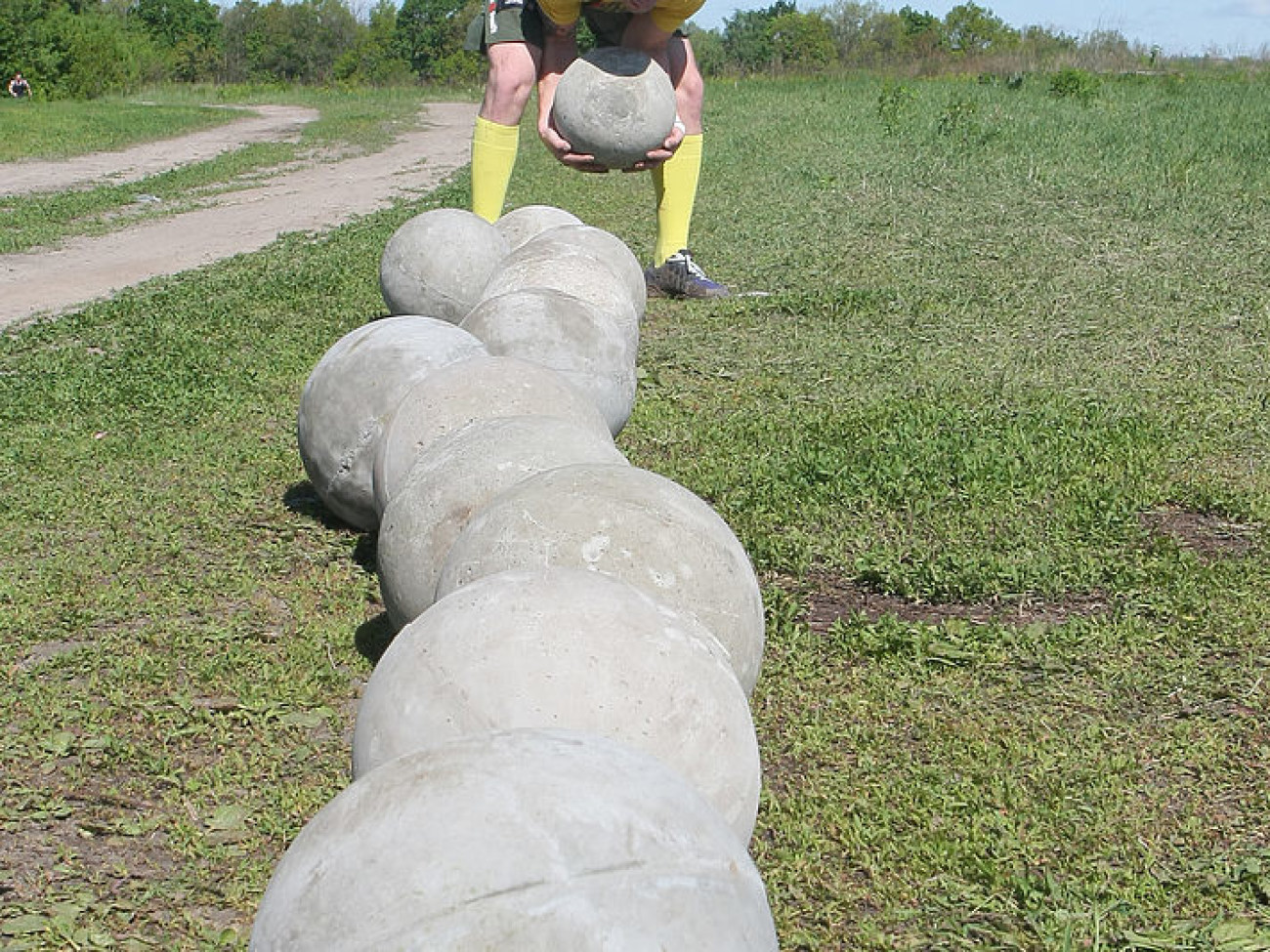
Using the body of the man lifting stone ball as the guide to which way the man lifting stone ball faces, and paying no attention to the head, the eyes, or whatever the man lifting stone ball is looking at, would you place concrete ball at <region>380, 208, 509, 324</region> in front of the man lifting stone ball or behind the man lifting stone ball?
in front

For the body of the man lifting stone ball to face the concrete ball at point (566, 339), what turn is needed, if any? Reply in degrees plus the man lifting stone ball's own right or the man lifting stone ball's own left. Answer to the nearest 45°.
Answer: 0° — they already face it

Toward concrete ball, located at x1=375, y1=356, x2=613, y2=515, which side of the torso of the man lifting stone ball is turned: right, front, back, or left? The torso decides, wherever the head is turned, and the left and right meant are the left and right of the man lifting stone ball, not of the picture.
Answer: front

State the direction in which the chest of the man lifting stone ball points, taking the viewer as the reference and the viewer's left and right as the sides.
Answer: facing the viewer

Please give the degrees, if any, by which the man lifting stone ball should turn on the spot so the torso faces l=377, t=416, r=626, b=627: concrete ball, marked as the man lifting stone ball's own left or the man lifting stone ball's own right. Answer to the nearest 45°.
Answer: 0° — they already face it

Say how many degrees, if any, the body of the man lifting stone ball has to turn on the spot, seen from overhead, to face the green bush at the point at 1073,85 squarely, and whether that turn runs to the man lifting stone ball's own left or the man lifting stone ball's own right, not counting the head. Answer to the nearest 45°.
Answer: approximately 135° to the man lifting stone ball's own left

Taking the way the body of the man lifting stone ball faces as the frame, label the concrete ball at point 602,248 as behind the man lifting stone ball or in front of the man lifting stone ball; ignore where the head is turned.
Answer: in front

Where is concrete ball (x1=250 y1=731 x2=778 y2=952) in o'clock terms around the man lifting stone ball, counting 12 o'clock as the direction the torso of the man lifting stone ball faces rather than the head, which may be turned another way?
The concrete ball is roughly at 12 o'clock from the man lifting stone ball.

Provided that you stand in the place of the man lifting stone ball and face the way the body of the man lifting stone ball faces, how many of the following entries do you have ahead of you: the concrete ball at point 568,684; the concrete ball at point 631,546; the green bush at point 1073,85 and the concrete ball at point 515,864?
3

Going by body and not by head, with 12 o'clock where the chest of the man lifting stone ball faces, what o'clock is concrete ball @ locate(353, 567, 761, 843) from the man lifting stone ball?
The concrete ball is roughly at 12 o'clock from the man lifting stone ball.

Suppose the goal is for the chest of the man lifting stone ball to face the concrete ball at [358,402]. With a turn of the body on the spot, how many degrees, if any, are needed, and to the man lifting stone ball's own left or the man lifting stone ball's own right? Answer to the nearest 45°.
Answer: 0° — they already face it

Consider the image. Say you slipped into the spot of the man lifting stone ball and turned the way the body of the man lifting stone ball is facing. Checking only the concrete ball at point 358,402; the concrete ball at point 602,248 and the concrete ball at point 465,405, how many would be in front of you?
3

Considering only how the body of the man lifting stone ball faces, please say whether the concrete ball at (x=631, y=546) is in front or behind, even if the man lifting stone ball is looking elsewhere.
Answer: in front

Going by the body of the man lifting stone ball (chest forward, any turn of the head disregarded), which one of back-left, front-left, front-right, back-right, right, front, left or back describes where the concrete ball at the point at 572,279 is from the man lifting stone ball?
front
